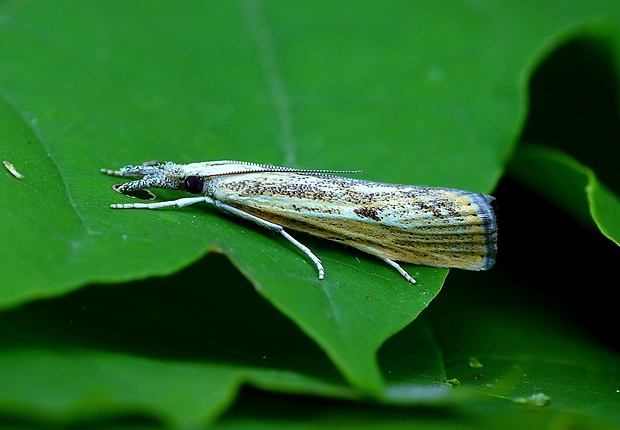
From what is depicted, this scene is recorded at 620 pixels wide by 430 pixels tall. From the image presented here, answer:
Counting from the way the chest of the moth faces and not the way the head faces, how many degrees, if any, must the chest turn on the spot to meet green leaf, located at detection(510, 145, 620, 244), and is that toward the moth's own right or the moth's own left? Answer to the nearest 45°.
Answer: approximately 180°

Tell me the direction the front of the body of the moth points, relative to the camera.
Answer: to the viewer's left
